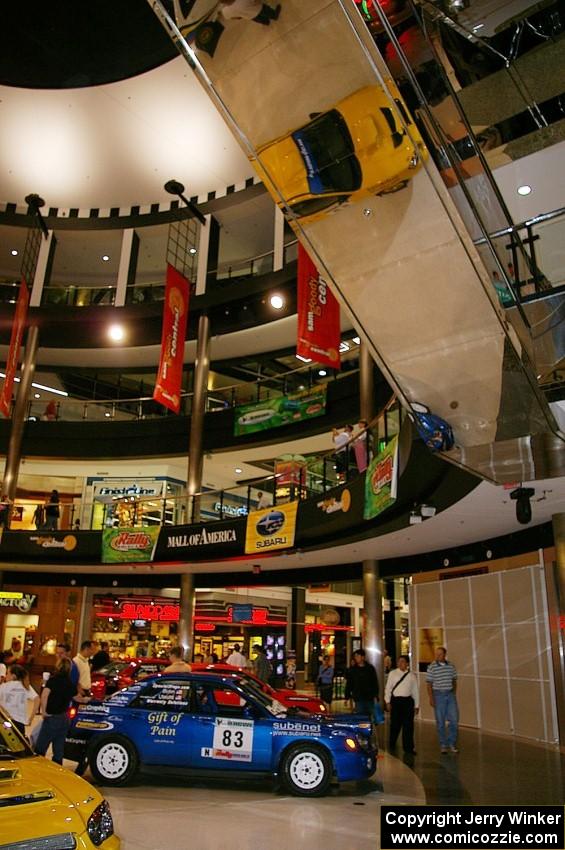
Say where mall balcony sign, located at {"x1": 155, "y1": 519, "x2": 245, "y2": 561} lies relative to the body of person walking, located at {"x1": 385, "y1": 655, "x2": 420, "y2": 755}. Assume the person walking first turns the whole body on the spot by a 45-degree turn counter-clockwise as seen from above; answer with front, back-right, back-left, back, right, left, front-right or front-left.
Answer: back

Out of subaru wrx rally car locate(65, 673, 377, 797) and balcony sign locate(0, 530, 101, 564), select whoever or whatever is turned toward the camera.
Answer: the balcony sign

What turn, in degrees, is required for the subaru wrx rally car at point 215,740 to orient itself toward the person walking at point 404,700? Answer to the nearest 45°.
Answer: approximately 45° to its left

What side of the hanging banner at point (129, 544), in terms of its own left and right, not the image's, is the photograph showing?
front

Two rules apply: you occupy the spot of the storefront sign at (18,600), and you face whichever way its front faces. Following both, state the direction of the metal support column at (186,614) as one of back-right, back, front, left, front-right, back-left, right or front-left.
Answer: front-left

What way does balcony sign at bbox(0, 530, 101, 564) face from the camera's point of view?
toward the camera

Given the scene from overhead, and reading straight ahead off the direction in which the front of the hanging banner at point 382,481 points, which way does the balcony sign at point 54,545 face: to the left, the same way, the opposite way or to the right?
to the left

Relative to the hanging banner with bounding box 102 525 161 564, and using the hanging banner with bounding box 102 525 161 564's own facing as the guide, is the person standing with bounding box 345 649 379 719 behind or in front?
in front

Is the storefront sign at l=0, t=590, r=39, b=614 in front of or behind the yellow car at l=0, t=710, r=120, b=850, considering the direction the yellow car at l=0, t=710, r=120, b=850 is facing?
behind

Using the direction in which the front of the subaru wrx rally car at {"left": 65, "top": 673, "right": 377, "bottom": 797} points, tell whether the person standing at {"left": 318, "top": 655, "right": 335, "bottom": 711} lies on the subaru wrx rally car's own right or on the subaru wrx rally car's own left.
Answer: on the subaru wrx rally car's own left

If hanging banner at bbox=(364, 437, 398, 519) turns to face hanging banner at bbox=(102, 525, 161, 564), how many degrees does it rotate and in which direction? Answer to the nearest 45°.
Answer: approximately 90° to its right

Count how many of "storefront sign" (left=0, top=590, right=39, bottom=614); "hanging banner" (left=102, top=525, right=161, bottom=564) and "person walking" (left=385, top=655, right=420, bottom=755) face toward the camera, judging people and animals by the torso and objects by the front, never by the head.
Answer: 3

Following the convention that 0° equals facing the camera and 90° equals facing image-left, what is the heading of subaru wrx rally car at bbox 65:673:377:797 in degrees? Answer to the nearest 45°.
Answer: approximately 270°

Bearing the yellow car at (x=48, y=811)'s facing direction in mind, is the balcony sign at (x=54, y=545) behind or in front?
behind
